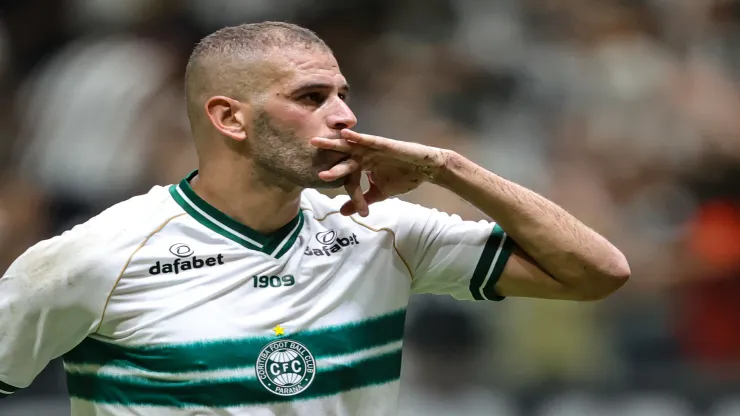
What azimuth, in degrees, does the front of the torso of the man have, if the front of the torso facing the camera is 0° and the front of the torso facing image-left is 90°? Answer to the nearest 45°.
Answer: approximately 315°
